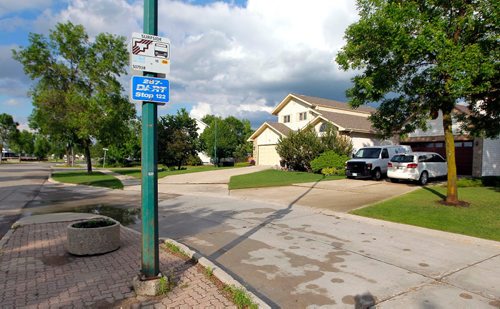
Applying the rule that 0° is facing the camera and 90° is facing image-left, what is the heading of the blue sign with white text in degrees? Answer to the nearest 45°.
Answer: approximately 0°

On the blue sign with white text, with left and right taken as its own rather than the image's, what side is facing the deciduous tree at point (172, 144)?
back

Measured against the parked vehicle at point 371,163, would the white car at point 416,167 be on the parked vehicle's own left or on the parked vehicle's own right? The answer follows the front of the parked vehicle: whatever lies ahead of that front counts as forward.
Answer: on the parked vehicle's own left

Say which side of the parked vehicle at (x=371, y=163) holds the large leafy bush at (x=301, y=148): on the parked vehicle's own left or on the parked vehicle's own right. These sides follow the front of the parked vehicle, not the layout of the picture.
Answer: on the parked vehicle's own right

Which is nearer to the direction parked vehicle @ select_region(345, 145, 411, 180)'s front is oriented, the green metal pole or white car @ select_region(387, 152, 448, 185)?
the green metal pole

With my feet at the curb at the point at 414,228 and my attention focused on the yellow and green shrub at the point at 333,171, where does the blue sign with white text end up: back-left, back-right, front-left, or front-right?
back-left

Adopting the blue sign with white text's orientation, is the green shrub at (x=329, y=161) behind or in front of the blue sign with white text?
behind
